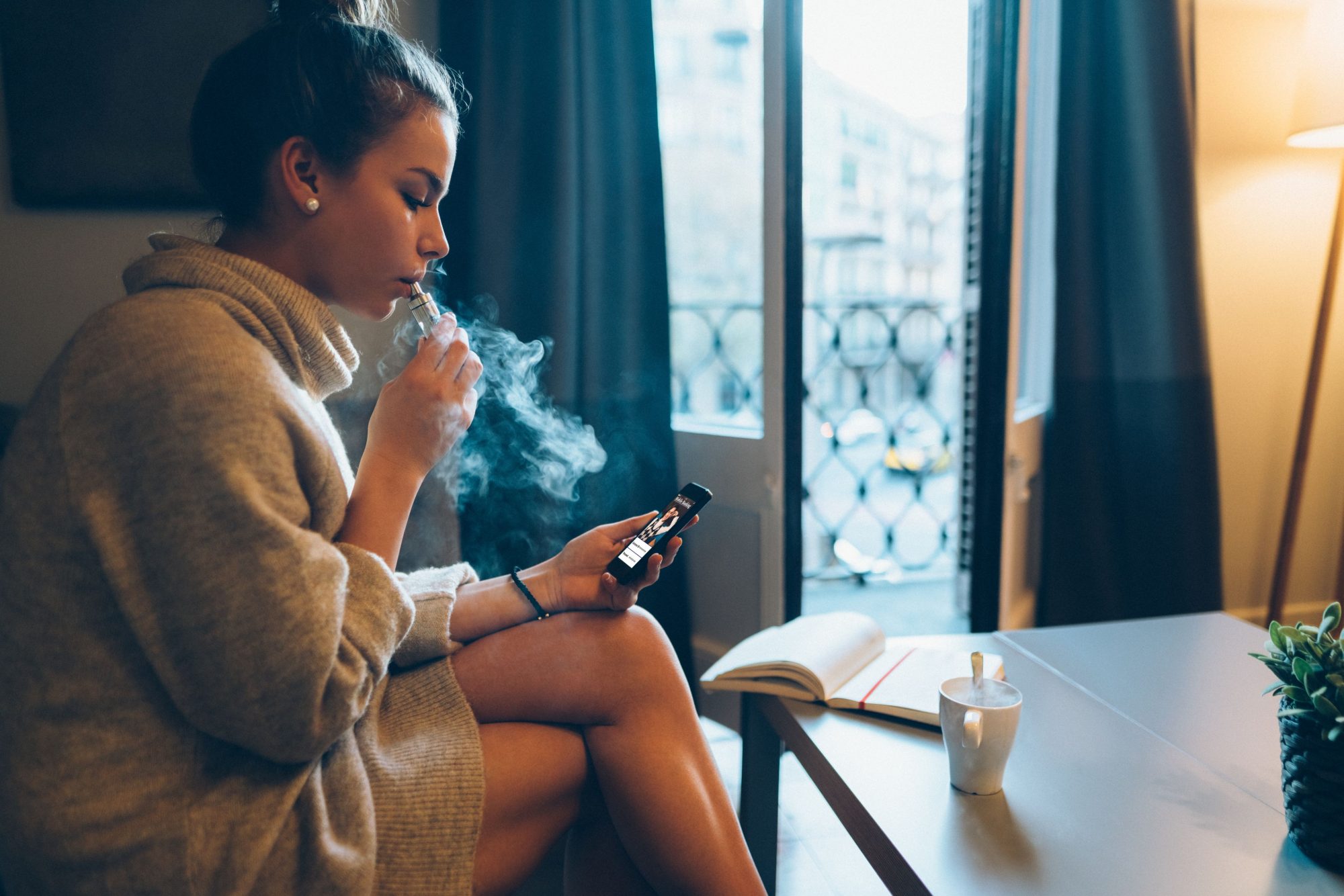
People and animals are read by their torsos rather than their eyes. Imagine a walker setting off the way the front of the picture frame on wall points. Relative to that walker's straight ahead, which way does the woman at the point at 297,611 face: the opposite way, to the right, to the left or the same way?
to the left

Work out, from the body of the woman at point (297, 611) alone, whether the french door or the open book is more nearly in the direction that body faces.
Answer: the open book

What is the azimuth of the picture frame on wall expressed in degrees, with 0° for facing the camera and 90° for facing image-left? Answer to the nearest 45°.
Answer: approximately 0°

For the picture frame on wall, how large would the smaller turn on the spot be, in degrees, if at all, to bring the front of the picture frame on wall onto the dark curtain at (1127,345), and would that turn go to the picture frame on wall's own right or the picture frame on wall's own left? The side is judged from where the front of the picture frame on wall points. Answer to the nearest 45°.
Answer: approximately 90° to the picture frame on wall's own left

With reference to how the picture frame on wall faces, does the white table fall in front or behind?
in front

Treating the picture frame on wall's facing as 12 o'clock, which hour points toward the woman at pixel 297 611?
The woman is roughly at 12 o'clock from the picture frame on wall.

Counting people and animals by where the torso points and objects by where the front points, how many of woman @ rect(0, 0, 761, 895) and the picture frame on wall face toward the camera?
1

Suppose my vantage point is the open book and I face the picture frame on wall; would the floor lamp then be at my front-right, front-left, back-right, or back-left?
back-right

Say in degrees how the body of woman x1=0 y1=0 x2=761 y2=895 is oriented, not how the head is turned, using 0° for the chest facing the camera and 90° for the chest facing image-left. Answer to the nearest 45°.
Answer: approximately 270°

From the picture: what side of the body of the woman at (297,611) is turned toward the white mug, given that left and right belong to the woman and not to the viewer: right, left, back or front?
front

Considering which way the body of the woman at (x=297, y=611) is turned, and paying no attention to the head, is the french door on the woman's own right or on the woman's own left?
on the woman's own left

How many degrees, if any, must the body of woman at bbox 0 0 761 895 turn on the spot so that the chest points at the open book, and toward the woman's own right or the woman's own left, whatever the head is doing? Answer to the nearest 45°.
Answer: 0° — they already face it

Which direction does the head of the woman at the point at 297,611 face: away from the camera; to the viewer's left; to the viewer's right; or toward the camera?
to the viewer's right
